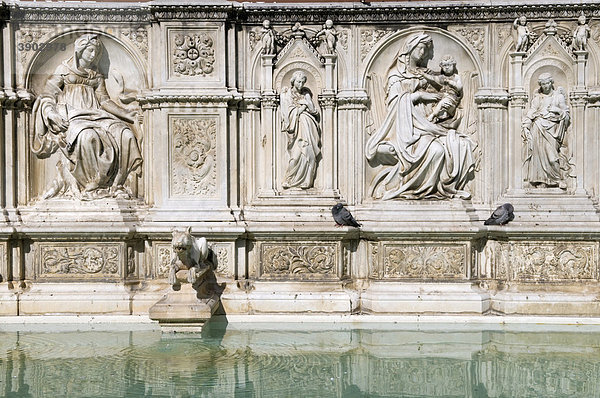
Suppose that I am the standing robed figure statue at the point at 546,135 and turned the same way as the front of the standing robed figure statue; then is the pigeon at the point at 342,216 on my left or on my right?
on my right

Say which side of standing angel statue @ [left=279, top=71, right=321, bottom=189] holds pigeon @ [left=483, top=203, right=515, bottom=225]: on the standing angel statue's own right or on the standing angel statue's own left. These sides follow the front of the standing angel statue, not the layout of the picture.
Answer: on the standing angel statue's own left

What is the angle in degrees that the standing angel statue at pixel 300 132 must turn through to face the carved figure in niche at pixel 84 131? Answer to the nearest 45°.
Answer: approximately 90° to its right

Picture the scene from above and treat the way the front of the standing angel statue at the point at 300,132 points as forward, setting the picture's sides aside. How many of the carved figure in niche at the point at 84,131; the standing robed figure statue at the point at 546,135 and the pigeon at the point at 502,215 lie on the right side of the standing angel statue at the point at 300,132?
1

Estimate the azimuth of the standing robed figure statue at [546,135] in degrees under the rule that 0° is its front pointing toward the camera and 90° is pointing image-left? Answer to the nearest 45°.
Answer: approximately 0°

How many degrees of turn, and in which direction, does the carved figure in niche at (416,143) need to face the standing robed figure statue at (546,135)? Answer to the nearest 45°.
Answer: approximately 45° to its left

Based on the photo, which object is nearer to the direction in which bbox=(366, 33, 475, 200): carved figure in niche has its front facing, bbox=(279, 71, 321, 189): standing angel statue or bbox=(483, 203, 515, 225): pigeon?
the pigeon
